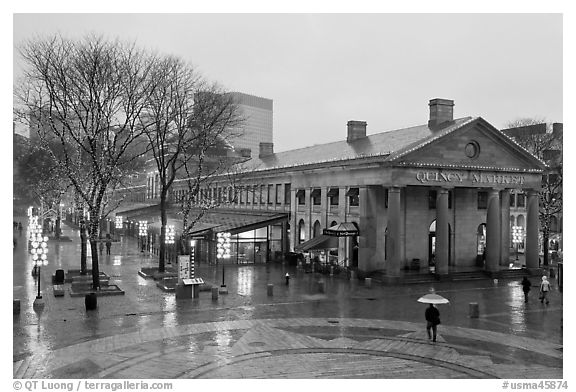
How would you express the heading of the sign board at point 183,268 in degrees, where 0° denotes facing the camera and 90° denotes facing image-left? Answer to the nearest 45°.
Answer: approximately 315°

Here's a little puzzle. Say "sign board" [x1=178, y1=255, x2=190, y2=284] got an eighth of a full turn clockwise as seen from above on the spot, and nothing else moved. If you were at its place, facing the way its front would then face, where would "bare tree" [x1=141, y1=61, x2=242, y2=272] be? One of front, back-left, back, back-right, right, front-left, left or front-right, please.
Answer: back

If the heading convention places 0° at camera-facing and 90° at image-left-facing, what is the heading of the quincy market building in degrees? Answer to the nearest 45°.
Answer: approximately 315°

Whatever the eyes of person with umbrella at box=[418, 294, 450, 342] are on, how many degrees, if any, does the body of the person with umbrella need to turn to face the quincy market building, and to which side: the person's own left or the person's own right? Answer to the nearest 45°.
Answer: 0° — they already face it

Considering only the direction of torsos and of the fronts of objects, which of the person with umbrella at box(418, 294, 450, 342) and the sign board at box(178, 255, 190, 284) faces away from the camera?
the person with umbrella

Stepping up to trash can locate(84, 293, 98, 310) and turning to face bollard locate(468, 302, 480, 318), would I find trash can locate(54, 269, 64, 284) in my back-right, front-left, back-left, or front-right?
back-left

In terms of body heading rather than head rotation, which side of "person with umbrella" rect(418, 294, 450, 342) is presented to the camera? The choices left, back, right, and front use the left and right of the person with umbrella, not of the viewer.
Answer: back

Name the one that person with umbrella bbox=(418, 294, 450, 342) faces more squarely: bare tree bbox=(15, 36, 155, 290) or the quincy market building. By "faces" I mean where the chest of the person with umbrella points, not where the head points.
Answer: the quincy market building

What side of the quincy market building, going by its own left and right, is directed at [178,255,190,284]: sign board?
right

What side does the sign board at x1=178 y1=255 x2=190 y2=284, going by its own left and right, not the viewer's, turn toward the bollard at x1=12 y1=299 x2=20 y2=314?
right

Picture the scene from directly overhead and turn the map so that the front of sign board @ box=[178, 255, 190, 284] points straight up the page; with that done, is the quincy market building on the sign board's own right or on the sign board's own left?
on the sign board's own left
